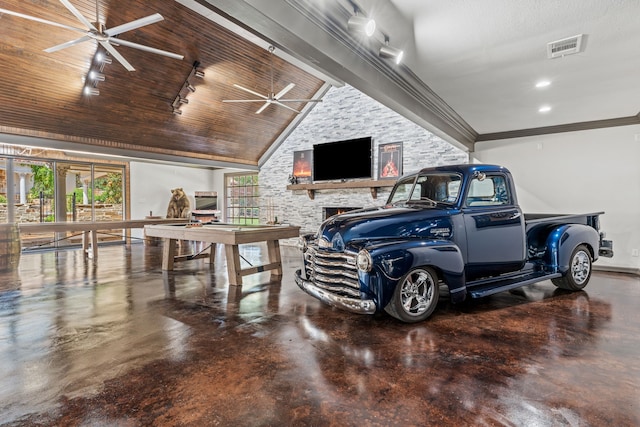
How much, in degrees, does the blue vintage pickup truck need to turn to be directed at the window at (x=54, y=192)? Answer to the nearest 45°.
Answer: approximately 45° to its right

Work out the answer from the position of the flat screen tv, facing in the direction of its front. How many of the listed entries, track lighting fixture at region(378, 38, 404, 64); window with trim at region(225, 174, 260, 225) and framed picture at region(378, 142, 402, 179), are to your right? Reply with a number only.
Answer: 1

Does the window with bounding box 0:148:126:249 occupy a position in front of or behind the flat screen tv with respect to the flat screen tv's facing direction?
in front

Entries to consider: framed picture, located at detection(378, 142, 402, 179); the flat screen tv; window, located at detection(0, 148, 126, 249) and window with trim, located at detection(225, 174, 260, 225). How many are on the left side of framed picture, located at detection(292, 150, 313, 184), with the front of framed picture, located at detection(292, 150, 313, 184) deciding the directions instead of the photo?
2

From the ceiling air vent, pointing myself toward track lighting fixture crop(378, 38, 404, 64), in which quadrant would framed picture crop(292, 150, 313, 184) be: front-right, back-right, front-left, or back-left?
front-right

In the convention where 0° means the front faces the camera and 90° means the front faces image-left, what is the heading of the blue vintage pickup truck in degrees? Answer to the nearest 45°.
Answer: approximately 45°

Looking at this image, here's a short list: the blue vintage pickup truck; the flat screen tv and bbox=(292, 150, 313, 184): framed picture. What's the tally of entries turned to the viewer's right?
0

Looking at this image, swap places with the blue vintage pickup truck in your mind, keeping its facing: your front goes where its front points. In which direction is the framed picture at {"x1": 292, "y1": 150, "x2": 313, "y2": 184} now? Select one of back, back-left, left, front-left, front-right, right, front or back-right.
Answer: right

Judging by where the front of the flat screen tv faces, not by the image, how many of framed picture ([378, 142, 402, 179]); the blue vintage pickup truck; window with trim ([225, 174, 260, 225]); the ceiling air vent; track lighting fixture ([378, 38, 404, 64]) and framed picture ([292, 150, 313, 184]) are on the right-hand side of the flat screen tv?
2

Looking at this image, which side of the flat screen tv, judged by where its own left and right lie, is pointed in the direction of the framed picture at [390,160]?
left

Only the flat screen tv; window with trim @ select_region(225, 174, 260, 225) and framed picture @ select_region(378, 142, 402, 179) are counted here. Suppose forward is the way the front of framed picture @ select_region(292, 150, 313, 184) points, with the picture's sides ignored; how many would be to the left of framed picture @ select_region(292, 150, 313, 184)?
2

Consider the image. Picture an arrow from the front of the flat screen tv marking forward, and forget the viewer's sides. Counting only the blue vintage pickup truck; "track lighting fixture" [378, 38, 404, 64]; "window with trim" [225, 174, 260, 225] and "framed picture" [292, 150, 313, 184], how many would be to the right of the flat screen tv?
2

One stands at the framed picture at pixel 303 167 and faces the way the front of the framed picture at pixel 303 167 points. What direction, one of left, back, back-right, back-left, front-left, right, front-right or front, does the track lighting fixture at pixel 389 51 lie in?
front-left

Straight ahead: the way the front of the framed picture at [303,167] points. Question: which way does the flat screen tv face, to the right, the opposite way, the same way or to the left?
the same way

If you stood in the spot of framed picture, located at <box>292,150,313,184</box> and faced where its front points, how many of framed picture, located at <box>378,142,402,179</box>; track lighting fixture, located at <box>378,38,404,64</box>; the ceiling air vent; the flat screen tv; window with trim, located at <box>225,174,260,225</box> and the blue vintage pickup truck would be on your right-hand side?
1

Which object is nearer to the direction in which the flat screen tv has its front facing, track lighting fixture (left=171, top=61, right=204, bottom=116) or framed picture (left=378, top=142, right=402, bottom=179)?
the track lighting fixture

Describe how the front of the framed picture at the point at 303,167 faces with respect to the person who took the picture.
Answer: facing the viewer and to the left of the viewer

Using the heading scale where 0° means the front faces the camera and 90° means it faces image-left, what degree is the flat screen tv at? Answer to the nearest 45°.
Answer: approximately 45°
